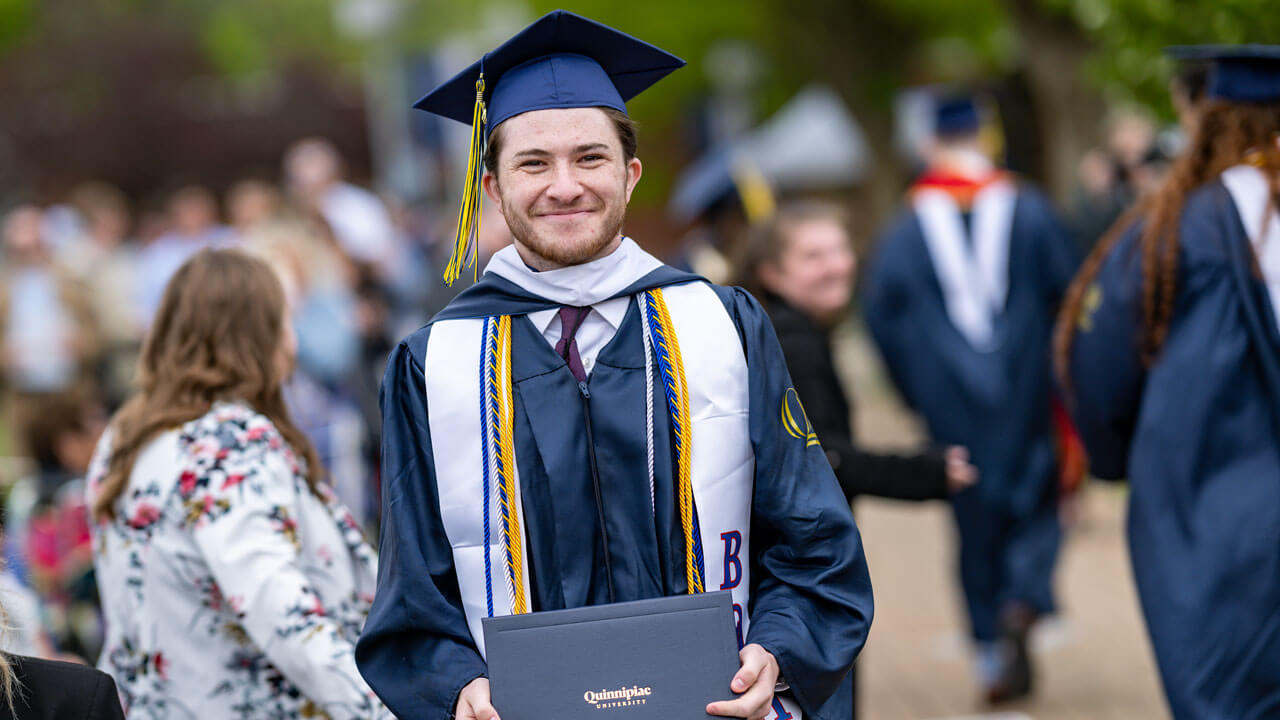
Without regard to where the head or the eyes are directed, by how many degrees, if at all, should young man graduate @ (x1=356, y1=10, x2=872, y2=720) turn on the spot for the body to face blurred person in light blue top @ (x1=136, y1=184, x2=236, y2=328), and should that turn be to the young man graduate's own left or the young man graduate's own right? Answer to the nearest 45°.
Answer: approximately 180°

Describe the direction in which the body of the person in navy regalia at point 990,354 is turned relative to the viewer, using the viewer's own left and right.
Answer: facing away from the viewer

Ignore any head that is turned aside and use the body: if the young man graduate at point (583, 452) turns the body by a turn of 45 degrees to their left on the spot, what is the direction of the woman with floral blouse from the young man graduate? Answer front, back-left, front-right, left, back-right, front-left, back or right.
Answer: back

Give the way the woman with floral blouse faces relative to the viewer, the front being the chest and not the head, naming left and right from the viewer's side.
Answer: facing away from the viewer and to the right of the viewer

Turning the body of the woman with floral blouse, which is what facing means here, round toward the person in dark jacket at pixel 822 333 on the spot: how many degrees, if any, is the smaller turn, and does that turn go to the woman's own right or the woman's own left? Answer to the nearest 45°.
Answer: approximately 45° to the woman's own right

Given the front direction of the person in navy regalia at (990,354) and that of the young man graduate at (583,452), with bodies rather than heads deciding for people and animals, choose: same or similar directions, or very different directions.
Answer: very different directions

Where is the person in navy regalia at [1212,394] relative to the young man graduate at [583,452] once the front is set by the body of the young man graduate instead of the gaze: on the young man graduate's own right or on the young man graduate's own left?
on the young man graduate's own left

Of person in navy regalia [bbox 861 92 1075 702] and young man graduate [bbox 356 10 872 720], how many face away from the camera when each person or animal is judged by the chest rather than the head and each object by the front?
1

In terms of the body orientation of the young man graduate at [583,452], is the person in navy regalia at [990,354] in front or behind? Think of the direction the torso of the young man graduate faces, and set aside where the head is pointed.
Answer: behind

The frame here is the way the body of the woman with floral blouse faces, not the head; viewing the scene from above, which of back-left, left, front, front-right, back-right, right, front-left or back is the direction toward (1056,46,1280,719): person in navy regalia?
front-right

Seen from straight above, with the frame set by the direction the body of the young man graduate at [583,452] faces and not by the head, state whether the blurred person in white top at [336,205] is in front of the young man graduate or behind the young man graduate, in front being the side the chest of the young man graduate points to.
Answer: behind

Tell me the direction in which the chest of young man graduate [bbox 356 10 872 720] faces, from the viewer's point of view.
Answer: toward the camera

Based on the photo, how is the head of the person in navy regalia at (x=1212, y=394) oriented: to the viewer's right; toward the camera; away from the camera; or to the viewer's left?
away from the camera
